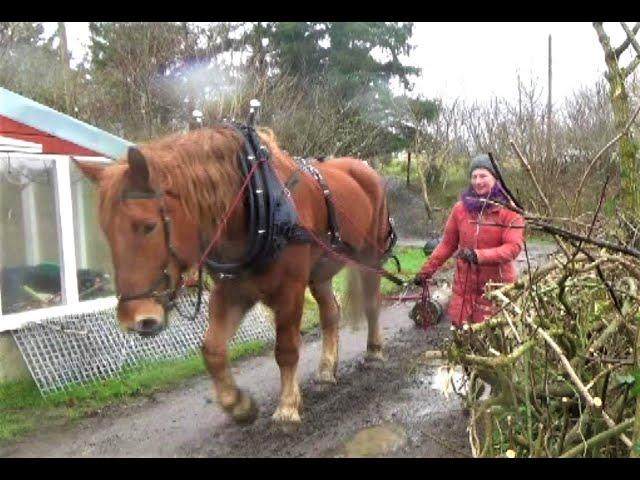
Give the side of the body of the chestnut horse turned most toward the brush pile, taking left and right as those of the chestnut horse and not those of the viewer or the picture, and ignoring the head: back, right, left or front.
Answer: left

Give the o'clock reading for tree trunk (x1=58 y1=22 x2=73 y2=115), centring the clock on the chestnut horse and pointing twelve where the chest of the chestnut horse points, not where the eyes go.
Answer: The tree trunk is roughly at 4 o'clock from the chestnut horse.

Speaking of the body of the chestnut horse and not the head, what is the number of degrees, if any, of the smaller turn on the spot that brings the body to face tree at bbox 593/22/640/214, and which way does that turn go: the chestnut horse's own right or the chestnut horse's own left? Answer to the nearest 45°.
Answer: approximately 135° to the chestnut horse's own left

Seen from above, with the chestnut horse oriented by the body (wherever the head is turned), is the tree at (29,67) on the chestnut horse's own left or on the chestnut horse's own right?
on the chestnut horse's own right

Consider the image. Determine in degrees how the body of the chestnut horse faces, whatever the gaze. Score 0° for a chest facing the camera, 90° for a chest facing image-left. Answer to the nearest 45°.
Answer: approximately 45°

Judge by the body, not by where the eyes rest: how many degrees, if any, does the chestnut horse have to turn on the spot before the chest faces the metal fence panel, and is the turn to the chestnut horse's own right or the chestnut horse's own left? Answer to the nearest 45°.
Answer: approximately 90° to the chestnut horse's own right
